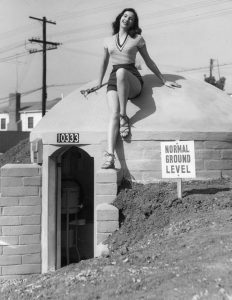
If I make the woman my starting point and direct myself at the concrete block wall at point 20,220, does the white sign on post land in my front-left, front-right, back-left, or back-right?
back-left

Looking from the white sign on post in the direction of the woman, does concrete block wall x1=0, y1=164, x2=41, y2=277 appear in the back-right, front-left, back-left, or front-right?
front-left

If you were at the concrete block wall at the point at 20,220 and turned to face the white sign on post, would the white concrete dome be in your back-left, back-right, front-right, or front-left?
front-left

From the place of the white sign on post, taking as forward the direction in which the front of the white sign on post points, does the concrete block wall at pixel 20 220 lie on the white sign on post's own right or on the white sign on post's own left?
on the white sign on post's own right

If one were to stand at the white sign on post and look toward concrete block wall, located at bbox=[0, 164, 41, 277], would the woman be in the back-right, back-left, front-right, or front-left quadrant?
front-right

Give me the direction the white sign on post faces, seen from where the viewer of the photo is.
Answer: facing the viewer

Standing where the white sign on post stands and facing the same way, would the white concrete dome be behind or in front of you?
behind
